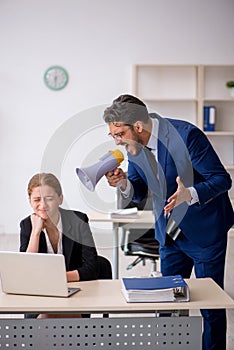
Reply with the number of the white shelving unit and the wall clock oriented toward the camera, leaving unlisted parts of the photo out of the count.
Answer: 2

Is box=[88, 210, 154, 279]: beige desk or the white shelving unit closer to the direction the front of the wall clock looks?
the beige desk

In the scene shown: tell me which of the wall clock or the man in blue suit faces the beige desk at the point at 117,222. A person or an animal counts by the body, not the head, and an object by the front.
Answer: the wall clock

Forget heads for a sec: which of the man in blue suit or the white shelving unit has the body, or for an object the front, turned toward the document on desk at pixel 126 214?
the white shelving unit

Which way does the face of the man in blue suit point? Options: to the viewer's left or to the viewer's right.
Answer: to the viewer's left

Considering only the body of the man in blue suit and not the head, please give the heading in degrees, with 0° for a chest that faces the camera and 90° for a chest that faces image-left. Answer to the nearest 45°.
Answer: approximately 45°

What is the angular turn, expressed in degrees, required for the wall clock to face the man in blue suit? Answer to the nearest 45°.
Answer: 0° — it already faces them

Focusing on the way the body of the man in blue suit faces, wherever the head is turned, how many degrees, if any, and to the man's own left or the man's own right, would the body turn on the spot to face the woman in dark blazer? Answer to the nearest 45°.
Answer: approximately 45° to the man's own right
